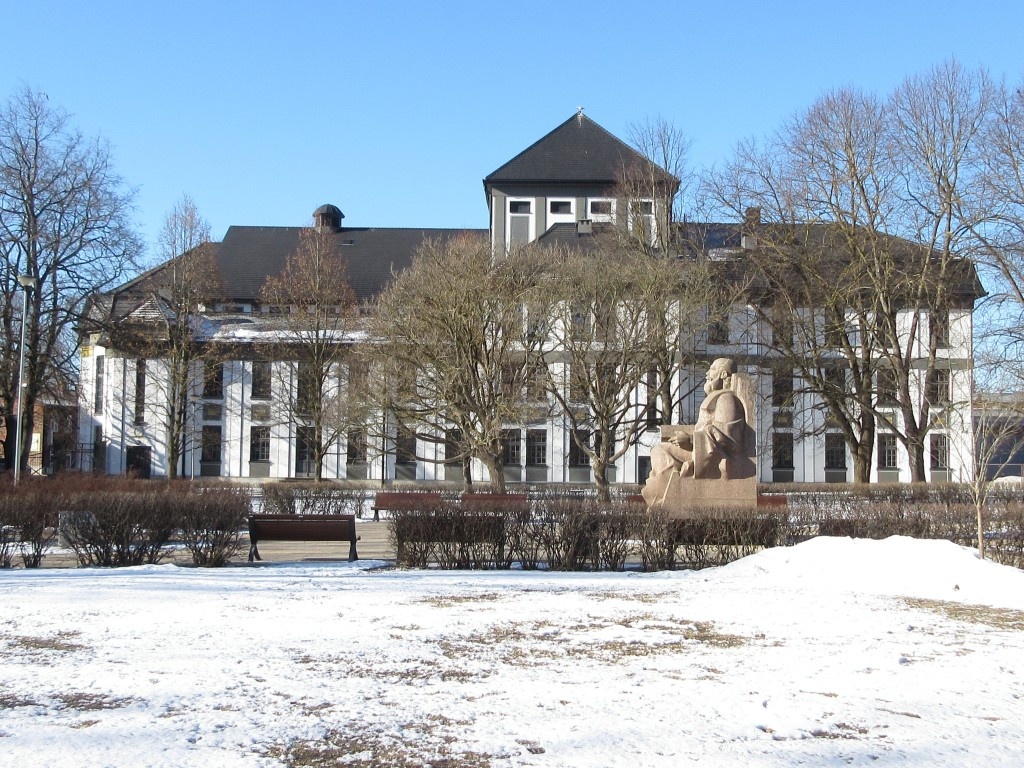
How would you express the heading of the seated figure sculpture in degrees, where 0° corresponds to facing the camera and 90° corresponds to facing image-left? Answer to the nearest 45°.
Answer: approximately 90°

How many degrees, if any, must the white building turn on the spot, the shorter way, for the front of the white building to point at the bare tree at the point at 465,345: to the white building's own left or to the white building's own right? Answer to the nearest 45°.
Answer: approximately 45° to the white building's own left

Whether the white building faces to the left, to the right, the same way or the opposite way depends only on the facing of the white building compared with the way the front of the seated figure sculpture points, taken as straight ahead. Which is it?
to the left

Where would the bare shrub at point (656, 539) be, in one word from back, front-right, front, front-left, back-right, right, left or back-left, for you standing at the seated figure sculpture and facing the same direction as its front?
left

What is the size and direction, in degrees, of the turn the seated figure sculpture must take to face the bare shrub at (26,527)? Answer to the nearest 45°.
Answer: approximately 45° to its left

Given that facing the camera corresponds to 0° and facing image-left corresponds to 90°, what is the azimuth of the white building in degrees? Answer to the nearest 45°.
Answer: approximately 0°

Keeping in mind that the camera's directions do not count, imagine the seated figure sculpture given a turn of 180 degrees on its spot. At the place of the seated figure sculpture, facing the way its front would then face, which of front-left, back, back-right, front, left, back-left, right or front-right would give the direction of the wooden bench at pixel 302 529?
back-right
